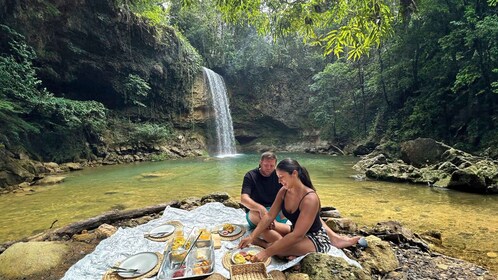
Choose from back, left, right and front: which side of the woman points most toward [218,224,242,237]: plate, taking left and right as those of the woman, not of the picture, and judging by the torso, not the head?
right

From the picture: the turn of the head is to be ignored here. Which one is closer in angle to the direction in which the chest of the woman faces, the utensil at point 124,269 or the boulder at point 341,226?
the utensil

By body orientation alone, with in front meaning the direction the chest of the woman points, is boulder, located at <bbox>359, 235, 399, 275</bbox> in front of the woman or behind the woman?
behind

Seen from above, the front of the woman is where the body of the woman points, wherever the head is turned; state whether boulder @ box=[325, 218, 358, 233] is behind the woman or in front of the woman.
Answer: behind

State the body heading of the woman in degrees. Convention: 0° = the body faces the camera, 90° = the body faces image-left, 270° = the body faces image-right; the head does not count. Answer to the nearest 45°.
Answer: approximately 45°

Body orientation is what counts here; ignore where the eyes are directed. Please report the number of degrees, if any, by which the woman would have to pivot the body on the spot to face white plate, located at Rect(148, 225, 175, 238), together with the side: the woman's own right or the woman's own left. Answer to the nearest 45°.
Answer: approximately 45° to the woman's own right

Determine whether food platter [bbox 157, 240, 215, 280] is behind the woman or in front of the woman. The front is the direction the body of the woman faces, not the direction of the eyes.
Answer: in front

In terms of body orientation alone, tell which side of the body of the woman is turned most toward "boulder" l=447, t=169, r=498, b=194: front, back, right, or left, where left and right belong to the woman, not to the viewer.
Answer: back

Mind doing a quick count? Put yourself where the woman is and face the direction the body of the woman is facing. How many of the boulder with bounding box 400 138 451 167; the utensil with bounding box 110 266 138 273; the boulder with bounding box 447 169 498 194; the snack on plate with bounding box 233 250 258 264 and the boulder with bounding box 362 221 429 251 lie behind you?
3
